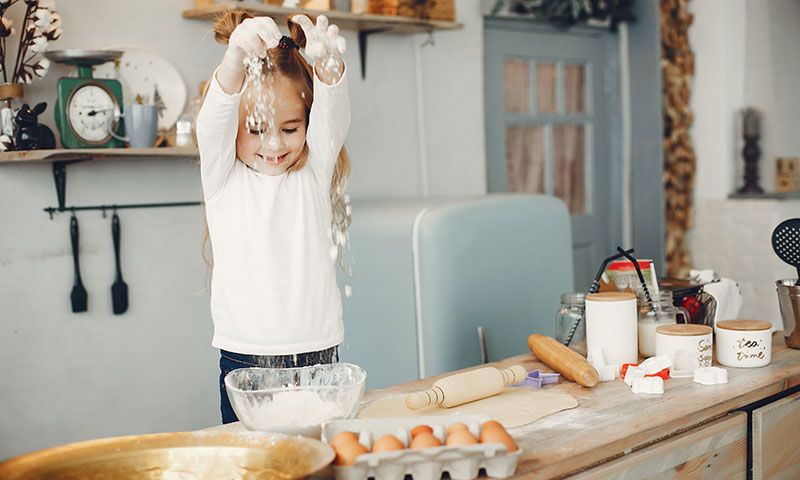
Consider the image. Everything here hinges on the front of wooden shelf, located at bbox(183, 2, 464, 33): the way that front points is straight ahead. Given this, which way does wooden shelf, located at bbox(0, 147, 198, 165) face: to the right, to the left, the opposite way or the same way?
the same way

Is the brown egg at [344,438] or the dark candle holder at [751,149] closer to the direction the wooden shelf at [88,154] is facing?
the brown egg

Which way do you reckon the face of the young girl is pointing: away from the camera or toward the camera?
toward the camera

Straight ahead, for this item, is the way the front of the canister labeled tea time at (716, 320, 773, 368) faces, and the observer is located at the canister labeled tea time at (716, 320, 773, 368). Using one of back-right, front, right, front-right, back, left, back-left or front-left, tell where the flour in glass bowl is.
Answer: front-right

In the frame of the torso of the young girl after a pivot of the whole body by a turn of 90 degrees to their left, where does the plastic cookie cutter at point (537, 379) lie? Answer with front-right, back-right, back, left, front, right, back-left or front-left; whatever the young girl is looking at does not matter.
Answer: front

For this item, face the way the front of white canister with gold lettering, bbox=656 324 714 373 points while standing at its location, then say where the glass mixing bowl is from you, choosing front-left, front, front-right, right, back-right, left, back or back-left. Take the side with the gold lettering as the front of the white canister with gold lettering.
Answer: right

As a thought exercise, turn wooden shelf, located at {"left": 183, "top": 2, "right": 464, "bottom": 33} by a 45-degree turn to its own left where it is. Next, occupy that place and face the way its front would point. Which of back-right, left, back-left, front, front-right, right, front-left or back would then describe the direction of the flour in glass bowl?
front-right

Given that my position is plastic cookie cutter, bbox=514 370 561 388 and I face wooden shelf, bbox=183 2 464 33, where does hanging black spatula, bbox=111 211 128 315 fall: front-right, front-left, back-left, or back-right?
front-left

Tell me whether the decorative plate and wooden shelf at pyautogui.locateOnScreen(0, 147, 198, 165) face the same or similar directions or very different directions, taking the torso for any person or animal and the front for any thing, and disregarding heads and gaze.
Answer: same or similar directions

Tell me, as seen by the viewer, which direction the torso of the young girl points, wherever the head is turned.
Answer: toward the camera

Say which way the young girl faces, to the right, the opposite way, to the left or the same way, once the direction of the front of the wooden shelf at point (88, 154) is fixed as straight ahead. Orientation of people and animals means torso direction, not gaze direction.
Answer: the same way

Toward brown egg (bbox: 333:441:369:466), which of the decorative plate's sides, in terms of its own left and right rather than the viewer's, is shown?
front

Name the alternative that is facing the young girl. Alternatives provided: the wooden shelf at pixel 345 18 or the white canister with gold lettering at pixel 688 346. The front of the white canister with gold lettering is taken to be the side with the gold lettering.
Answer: the wooden shelf

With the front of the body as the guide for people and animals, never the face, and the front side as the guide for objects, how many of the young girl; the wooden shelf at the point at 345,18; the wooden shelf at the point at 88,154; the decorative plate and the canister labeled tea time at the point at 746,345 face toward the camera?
5

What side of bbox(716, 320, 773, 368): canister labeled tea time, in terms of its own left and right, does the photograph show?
front
